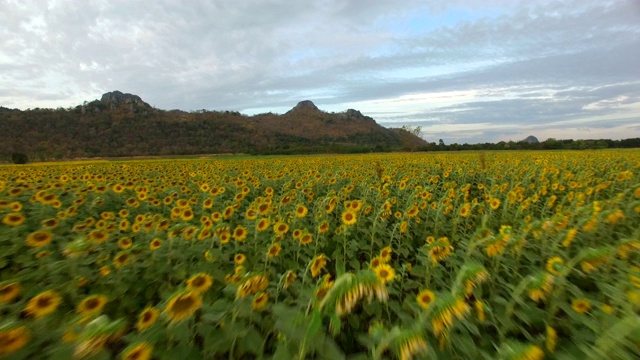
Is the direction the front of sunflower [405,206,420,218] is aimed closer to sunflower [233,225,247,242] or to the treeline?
the sunflower

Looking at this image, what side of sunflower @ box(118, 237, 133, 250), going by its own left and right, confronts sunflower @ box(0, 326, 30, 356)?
front

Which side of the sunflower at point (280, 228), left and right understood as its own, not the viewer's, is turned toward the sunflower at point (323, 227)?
left

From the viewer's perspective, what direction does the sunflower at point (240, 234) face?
toward the camera

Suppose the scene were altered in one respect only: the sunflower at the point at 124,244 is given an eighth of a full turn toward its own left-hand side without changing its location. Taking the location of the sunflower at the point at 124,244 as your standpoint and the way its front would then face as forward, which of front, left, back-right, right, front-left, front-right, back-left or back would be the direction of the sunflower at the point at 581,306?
front

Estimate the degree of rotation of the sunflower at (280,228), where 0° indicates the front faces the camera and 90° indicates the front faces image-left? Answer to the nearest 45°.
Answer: approximately 0°

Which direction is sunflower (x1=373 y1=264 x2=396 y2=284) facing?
toward the camera

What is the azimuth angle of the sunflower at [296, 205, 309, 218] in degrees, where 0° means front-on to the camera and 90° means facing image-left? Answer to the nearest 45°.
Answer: approximately 0°

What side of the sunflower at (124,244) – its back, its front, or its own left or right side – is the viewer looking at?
front

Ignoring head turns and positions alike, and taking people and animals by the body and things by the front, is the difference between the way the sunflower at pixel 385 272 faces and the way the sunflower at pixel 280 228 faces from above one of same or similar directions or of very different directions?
same or similar directions

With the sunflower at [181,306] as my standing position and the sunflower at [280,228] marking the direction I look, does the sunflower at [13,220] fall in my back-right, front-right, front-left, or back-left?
front-left

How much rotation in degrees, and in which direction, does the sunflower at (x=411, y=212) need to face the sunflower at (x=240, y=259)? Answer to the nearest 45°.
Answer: approximately 45° to its right

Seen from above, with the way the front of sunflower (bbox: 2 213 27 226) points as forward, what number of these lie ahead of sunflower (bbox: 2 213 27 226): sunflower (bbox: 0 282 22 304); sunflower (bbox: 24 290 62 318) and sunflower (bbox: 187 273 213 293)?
3
